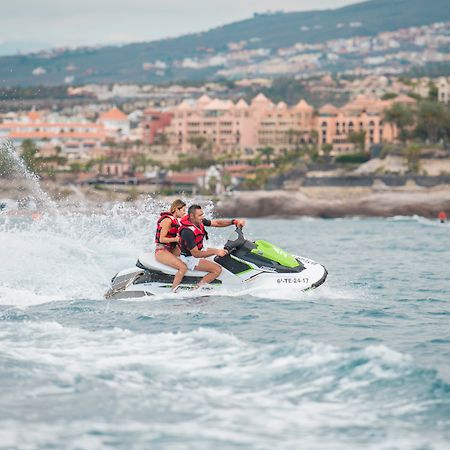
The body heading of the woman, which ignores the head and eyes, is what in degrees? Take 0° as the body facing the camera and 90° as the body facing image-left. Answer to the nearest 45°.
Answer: approximately 270°

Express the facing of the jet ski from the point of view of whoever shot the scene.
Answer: facing to the right of the viewer

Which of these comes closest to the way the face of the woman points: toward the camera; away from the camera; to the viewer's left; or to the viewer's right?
to the viewer's right
